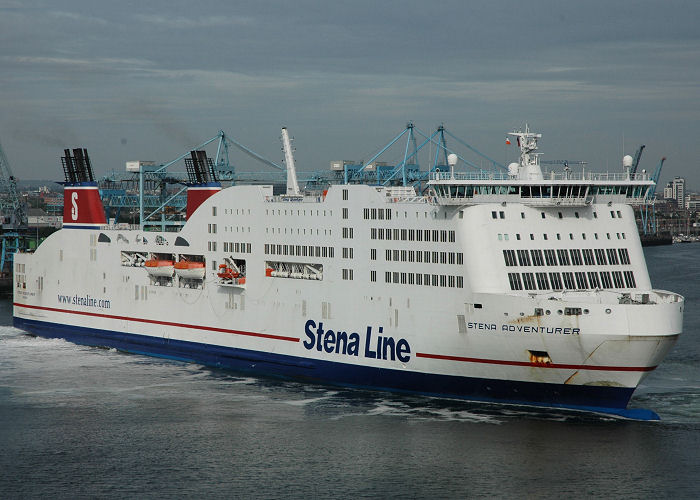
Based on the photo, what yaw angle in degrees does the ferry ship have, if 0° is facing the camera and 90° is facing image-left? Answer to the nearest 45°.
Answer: approximately 315°
